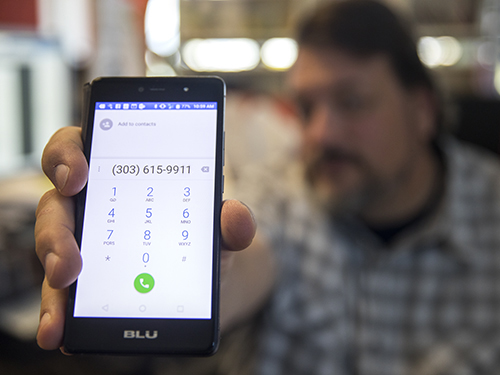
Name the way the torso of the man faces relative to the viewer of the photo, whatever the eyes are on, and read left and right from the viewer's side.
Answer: facing the viewer and to the left of the viewer
